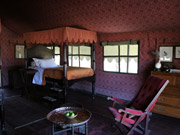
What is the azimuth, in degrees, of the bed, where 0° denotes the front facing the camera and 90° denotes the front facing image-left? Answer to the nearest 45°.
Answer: approximately 315°

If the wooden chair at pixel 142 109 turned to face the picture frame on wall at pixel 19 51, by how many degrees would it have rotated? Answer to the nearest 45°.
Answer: approximately 90° to its right

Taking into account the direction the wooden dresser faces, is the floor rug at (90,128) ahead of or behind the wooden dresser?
ahead

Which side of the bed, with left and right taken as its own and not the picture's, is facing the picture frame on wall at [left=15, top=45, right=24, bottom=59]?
back

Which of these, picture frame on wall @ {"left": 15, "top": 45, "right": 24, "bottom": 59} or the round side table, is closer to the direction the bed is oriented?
the round side table

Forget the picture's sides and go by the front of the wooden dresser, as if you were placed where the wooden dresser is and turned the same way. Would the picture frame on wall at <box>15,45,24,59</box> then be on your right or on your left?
on your right

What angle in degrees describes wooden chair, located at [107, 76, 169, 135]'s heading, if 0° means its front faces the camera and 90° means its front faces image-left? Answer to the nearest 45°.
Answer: approximately 45°

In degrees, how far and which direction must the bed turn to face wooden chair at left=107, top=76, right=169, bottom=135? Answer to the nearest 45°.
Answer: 0° — it already faces it

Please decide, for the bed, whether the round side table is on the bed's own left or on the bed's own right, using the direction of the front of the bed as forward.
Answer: on the bed's own right
